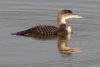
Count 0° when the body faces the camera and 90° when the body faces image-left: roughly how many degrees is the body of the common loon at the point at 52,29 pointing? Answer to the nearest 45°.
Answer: approximately 270°
